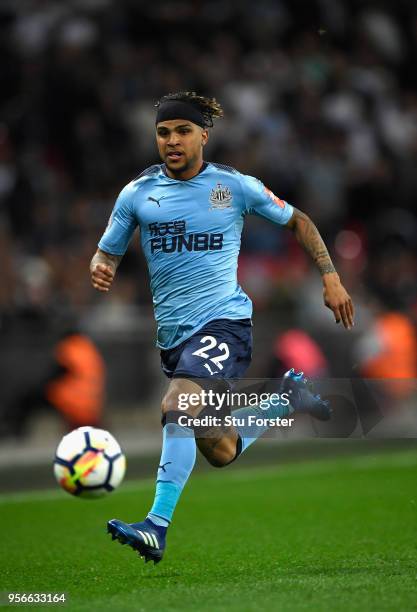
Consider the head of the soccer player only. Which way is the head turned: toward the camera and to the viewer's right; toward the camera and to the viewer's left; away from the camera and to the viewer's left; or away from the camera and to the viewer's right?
toward the camera and to the viewer's left

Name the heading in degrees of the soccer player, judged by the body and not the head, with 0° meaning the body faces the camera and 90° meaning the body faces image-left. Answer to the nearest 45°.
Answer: approximately 45°
